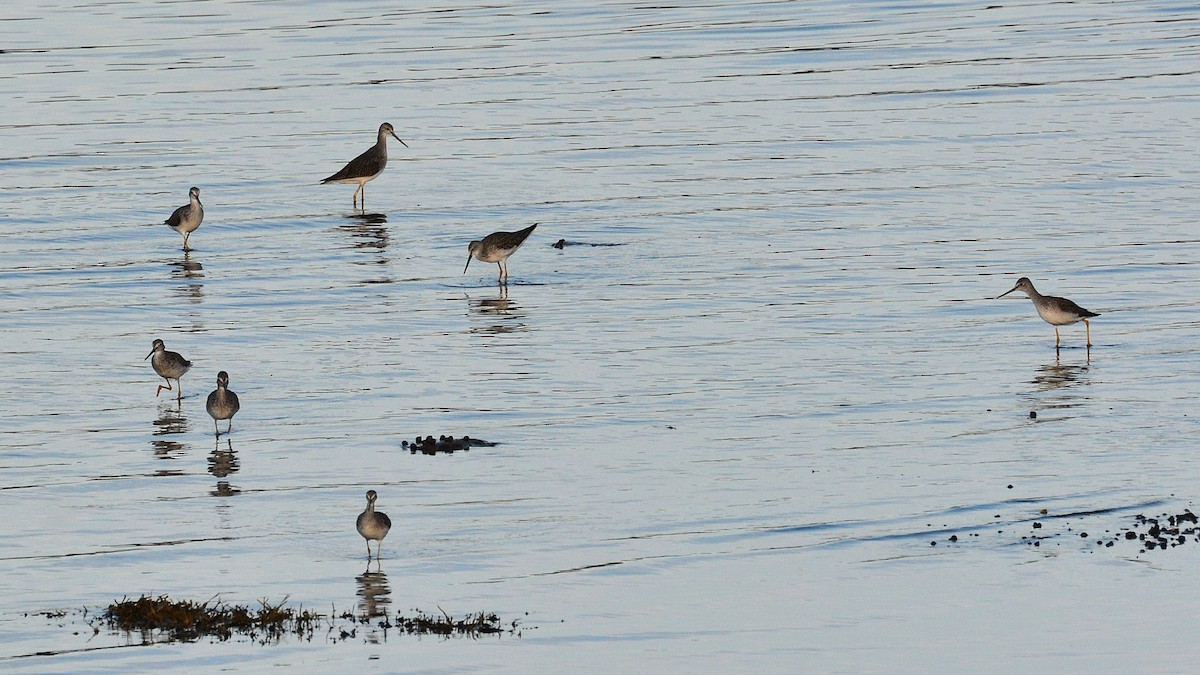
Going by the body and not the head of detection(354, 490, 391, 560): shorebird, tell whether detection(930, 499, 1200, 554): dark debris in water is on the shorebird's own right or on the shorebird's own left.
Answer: on the shorebird's own left

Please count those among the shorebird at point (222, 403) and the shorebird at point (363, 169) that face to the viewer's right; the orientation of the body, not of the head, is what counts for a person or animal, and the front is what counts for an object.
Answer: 1

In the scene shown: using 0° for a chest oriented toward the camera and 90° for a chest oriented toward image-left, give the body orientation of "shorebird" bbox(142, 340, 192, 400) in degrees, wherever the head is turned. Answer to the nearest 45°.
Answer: approximately 45°

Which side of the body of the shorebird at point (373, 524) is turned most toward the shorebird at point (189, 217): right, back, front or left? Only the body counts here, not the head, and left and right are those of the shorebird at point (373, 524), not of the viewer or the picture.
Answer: back

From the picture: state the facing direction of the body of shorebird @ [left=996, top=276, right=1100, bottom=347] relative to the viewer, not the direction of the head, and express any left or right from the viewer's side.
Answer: facing to the left of the viewer

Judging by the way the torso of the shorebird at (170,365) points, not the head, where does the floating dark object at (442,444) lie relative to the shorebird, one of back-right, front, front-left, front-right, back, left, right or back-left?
left

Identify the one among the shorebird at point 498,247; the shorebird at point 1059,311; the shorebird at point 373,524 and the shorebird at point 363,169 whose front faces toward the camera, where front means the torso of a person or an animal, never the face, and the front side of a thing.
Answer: the shorebird at point 373,524

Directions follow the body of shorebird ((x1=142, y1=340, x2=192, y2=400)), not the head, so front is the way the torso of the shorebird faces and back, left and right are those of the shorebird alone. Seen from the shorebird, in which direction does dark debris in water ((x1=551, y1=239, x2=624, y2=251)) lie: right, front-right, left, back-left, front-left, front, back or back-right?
back

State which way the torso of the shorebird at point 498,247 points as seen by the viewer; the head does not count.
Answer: to the viewer's left

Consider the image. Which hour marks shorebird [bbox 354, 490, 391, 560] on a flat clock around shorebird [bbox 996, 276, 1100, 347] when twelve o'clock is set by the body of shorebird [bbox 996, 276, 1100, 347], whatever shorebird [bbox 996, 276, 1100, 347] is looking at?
shorebird [bbox 354, 490, 391, 560] is roughly at 10 o'clock from shorebird [bbox 996, 276, 1100, 347].

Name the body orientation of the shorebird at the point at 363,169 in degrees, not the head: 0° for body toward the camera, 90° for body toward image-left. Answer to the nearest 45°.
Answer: approximately 270°

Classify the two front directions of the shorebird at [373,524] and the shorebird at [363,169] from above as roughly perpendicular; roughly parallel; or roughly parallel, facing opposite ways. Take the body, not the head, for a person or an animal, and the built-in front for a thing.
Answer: roughly perpendicular
